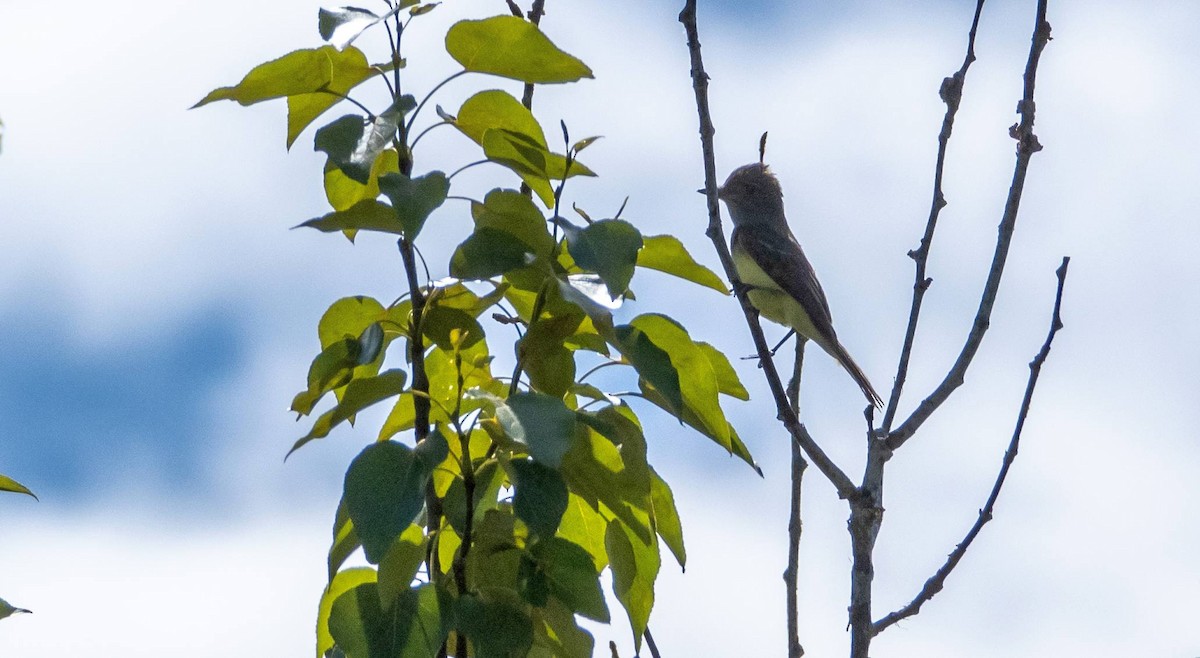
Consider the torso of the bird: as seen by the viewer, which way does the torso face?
to the viewer's left
